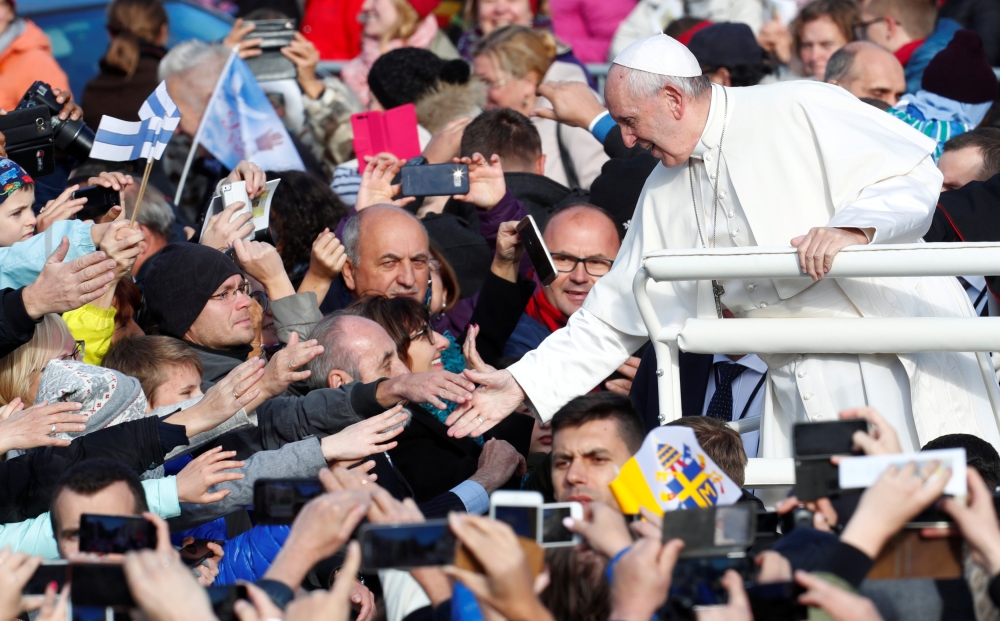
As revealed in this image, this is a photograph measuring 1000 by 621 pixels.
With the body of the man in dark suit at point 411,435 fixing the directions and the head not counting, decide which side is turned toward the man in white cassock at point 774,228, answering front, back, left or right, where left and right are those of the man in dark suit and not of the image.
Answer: front

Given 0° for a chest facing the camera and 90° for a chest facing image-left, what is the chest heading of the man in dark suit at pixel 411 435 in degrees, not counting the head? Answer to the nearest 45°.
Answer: approximately 270°

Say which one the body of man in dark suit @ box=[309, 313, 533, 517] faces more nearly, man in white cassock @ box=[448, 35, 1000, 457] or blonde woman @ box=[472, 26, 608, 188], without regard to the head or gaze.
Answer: the man in white cassock

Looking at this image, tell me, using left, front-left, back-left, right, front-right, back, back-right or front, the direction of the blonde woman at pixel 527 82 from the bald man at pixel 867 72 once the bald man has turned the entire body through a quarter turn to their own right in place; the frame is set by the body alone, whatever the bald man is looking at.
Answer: front-right

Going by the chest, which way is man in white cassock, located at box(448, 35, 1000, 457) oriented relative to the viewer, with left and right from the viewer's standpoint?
facing the viewer and to the left of the viewer

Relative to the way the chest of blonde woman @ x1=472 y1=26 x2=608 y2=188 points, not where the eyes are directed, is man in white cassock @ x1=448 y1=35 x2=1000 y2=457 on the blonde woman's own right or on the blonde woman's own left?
on the blonde woman's own left

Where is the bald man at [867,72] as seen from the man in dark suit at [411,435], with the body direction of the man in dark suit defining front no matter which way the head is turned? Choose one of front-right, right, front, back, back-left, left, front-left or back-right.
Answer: front-left

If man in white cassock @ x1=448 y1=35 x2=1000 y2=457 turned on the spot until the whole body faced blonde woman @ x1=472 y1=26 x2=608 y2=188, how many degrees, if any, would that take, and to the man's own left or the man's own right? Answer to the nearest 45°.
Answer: approximately 90° to the man's own right

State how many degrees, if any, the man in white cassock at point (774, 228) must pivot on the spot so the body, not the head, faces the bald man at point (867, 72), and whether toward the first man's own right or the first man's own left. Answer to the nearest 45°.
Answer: approximately 135° to the first man's own right

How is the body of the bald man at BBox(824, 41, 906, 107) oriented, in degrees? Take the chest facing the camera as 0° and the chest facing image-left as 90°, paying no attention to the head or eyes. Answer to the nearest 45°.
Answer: approximately 315°

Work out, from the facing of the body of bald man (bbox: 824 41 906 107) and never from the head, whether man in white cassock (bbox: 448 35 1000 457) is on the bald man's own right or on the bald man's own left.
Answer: on the bald man's own right
